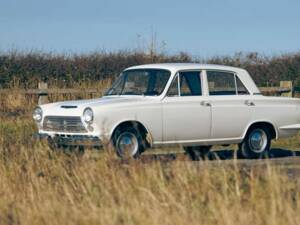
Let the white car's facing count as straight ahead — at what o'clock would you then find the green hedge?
The green hedge is roughly at 4 o'clock from the white car.

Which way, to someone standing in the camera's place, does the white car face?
facing the viewer and to the left of the viewer
